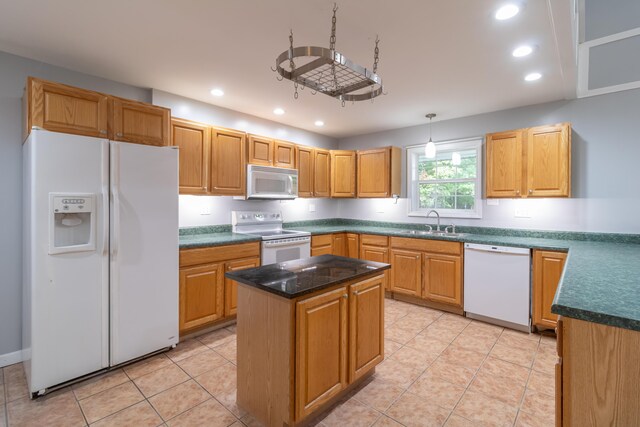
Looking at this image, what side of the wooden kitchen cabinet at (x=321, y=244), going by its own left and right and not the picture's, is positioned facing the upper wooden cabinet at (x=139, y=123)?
right

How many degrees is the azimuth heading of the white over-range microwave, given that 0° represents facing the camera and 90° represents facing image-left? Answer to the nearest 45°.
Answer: approximately 315°

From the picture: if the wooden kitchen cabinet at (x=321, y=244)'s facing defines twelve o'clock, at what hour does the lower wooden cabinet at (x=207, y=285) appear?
The lower wooden cabinet is roughly at 3 o'clock from the wooden kitchen cabinet.

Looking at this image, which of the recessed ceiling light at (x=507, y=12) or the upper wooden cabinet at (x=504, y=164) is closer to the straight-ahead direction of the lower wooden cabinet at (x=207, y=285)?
the recessed ceiling light

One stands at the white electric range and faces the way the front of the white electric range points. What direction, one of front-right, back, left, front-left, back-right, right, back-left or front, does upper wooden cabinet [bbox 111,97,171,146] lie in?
right

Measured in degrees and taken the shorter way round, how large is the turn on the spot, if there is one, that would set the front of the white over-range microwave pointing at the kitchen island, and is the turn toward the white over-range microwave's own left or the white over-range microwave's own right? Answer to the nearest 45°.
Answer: approximately 45° to the white over-range microwave's own right

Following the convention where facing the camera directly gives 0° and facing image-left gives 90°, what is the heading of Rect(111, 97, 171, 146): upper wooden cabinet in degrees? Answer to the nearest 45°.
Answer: approximately 315°

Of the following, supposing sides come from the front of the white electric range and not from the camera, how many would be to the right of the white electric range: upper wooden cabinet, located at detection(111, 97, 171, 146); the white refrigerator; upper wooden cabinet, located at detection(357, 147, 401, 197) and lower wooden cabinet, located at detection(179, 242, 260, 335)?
3

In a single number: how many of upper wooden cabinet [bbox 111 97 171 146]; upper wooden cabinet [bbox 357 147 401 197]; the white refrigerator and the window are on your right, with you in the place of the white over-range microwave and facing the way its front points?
2
